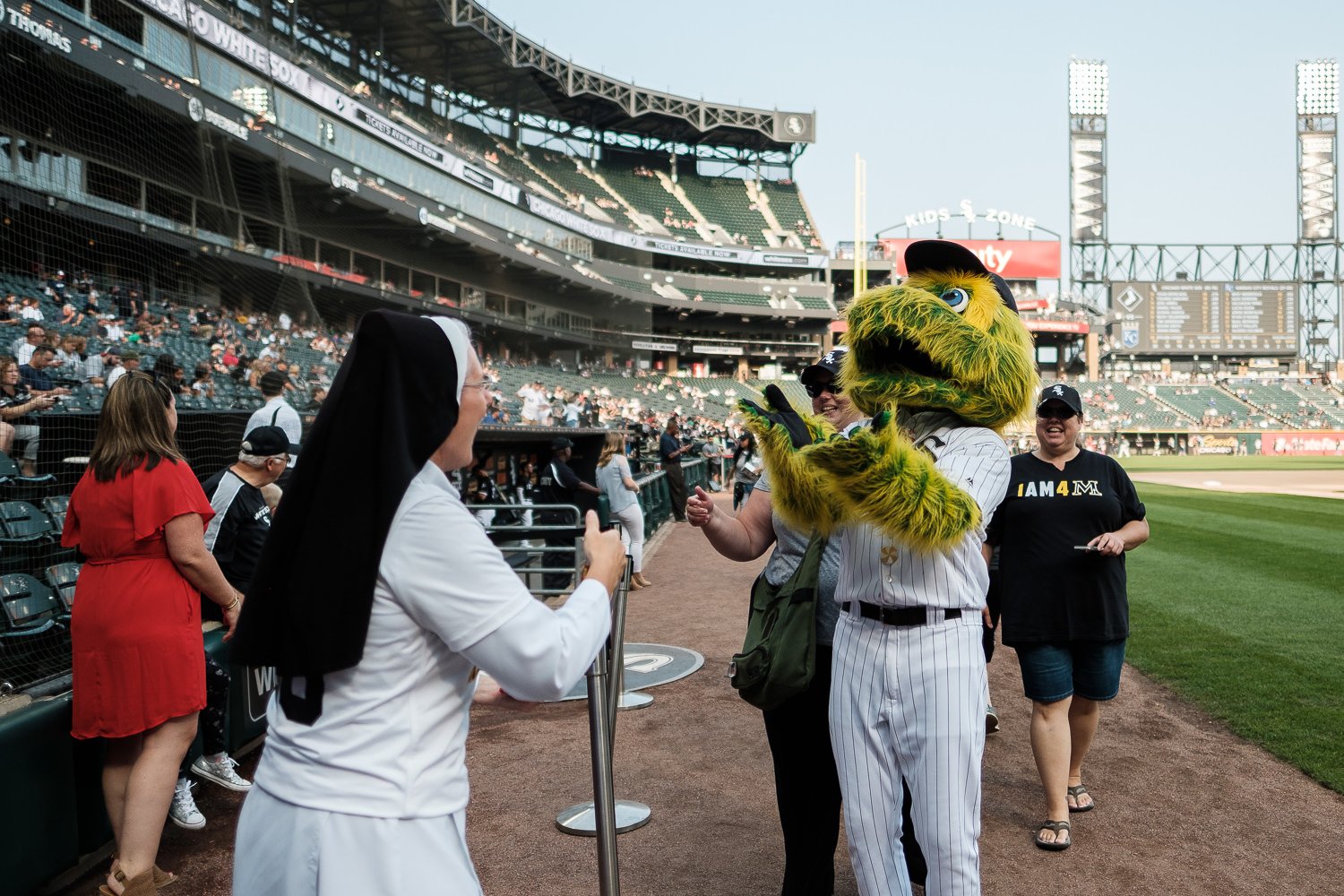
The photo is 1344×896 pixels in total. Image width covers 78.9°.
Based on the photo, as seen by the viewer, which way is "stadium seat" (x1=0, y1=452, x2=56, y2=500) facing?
to the viewer's right

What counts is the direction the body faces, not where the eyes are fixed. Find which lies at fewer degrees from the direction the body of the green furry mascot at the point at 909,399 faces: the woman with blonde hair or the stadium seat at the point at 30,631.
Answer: the stadium seat

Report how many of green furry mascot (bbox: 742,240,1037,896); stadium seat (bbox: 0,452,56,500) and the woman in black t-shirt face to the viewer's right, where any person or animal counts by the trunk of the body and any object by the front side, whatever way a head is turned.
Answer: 1

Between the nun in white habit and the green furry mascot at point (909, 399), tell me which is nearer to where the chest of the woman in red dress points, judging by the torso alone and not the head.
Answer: the green furry mascot

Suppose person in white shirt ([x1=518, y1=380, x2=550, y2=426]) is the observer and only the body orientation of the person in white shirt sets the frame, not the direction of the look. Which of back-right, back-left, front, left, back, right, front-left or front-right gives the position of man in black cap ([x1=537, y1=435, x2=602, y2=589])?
front-right

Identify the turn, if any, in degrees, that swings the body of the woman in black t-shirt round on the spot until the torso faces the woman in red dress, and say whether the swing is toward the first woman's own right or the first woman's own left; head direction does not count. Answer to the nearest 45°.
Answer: approximately 45° to the first woman's own right

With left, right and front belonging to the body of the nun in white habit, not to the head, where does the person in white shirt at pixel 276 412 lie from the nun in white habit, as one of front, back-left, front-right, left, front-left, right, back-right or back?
front-left

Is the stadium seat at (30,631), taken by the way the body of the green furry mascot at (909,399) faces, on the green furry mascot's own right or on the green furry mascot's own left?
on the green furry mascot's own right

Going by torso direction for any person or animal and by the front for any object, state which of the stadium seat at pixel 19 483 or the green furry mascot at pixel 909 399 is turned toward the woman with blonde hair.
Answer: the stadium seat

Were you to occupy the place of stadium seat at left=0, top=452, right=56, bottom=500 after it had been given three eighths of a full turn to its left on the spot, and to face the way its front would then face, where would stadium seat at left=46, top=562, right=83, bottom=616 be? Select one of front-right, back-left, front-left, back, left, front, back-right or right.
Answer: back-left

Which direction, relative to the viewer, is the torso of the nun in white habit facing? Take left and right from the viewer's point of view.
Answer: facing away from the viewer and to the right of the viewer

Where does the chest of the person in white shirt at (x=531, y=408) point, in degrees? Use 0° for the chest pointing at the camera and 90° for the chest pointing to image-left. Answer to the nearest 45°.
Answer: approximately 315°

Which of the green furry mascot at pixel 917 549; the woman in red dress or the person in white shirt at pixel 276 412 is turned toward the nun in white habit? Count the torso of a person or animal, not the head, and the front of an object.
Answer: the green furry mascot

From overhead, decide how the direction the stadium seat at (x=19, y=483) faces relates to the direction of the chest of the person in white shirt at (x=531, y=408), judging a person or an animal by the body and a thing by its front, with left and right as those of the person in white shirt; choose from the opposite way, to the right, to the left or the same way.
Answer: to the left
